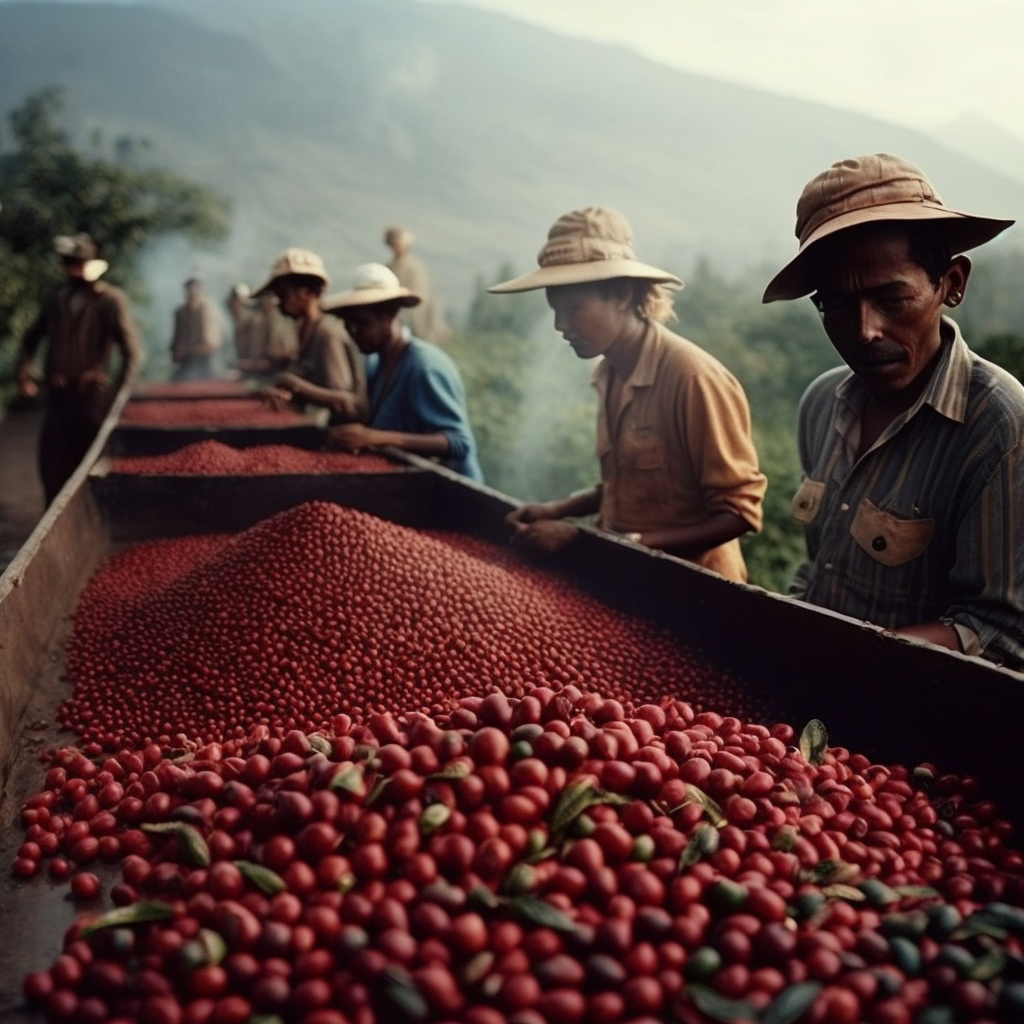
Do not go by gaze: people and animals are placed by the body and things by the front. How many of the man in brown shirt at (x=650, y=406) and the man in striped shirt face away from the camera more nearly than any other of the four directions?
0

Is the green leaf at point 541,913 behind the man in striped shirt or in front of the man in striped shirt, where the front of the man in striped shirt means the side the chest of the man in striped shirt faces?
in front

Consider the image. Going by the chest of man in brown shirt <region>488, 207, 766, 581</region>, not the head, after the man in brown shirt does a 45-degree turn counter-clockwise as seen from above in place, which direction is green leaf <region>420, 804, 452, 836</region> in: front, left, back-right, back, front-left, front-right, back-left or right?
front

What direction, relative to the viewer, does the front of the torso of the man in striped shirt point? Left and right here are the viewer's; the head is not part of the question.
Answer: facing the viewer and to the left of the viewer

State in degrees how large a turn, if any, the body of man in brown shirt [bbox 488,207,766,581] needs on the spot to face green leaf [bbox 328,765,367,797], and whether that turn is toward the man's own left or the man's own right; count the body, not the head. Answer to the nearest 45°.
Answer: approximately 45° to the man's own left

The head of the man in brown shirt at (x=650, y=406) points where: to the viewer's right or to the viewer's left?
to the viewer's left

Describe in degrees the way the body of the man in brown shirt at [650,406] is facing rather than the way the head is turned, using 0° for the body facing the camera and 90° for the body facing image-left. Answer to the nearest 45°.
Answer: approximately 45°

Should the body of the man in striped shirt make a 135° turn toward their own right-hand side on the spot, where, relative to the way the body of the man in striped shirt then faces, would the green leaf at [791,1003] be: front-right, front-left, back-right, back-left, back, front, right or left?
back

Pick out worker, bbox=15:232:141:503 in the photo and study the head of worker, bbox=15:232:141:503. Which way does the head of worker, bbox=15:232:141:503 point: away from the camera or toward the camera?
toward the camera

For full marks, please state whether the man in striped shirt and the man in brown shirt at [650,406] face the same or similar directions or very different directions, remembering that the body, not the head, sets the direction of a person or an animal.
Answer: same or similar directions

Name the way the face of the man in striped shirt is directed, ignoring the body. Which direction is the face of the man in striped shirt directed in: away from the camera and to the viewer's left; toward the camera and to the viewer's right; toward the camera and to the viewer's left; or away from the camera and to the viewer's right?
toward the camera and to the viewer's left
